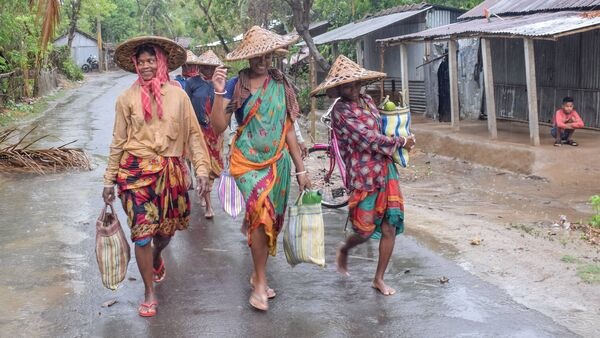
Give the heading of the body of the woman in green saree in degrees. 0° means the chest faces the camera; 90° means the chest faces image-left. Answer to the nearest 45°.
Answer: approximately 0°

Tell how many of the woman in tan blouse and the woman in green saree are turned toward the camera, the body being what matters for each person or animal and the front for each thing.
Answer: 2

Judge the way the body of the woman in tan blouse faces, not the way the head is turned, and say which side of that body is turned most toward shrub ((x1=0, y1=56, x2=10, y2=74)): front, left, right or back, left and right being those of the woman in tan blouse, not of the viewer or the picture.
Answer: back

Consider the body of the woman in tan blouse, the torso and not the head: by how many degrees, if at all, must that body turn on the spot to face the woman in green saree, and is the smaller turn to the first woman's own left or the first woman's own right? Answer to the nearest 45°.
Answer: approximately 90° to the first woman's own left

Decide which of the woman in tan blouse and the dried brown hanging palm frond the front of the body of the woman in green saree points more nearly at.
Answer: the woman in tan blouse

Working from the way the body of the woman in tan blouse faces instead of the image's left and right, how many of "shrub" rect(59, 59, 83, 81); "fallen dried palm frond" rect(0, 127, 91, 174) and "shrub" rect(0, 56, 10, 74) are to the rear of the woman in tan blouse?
3

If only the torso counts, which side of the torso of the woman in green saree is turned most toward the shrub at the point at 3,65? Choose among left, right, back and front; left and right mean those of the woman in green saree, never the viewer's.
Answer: back

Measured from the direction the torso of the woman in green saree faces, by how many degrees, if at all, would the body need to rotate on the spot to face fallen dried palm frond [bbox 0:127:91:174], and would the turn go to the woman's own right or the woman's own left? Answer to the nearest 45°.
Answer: approximately 135° to the woman's own right

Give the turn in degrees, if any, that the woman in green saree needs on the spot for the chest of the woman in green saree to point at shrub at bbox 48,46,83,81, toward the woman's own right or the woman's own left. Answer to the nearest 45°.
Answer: approximately 180°

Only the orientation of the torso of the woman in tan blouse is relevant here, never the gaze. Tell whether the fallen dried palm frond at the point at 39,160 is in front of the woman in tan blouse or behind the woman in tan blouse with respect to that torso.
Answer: behind

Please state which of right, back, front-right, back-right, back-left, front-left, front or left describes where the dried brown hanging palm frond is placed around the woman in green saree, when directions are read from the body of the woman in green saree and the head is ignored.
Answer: back-right

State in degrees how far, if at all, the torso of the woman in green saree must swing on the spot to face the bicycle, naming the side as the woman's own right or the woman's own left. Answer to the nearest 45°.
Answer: approximately 180°

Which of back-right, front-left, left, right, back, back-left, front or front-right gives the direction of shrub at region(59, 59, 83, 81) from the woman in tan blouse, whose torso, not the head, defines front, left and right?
back
